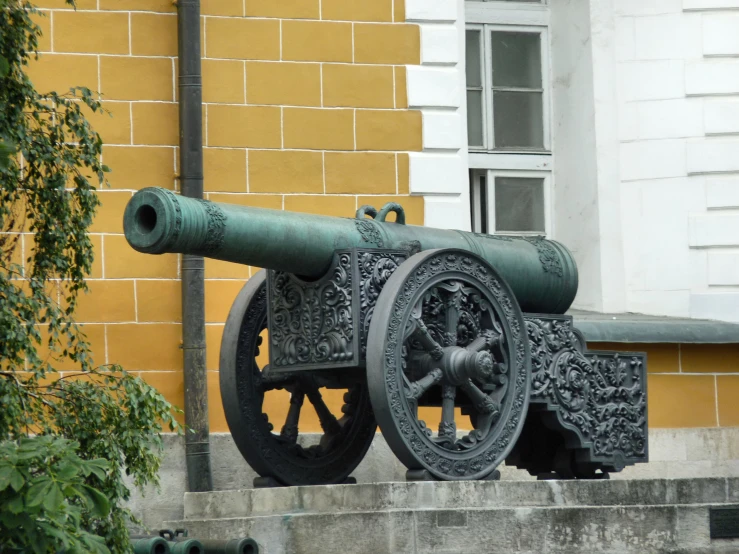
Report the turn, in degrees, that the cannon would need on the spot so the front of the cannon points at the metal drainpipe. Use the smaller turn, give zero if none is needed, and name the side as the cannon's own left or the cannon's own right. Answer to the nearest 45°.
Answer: approximately 90° to the cannon's own right

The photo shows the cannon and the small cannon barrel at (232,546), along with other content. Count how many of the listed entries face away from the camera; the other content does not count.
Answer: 0

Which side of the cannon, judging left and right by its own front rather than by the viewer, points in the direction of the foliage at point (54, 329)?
front

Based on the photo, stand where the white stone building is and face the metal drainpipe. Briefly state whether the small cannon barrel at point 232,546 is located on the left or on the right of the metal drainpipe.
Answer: left

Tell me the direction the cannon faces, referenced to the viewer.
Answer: facing the viewer and to the left of the viewer

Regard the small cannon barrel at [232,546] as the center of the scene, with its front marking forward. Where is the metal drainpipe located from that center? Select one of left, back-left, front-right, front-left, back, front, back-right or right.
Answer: back-left

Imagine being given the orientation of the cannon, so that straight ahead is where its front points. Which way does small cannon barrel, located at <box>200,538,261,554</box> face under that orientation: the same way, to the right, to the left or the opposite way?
to the left
